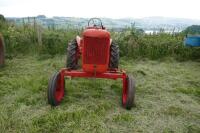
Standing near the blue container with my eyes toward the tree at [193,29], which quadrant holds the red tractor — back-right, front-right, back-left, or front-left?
back-left

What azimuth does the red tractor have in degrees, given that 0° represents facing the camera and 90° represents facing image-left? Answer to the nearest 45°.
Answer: approximately 0°

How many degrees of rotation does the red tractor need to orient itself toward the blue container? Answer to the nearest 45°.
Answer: approximately 135° to its left

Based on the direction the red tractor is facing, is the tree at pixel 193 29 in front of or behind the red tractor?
behind
